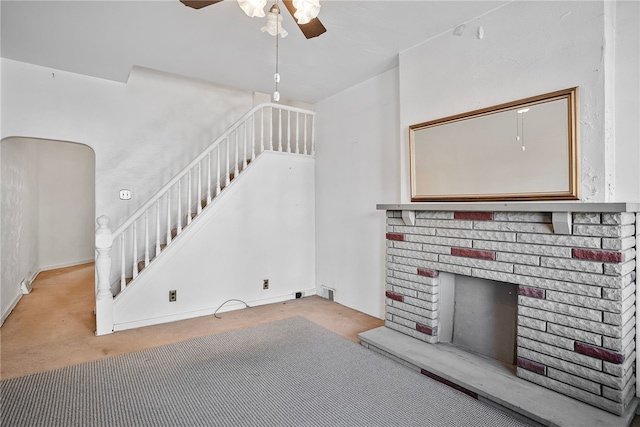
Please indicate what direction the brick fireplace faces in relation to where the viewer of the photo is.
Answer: facing the viewer and to the left of the viewer

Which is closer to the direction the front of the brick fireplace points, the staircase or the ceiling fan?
the ceiling fan

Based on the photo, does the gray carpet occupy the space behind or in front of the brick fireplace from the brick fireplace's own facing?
in front

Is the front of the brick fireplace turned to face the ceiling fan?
yes

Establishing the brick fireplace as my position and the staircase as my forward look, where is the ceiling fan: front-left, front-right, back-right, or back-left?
front-left

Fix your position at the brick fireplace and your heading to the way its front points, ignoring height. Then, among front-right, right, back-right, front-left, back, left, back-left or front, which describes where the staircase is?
front-right
